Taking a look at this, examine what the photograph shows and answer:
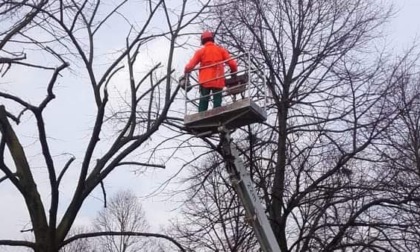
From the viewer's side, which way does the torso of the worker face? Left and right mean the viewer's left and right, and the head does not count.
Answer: facing away from the viewer
